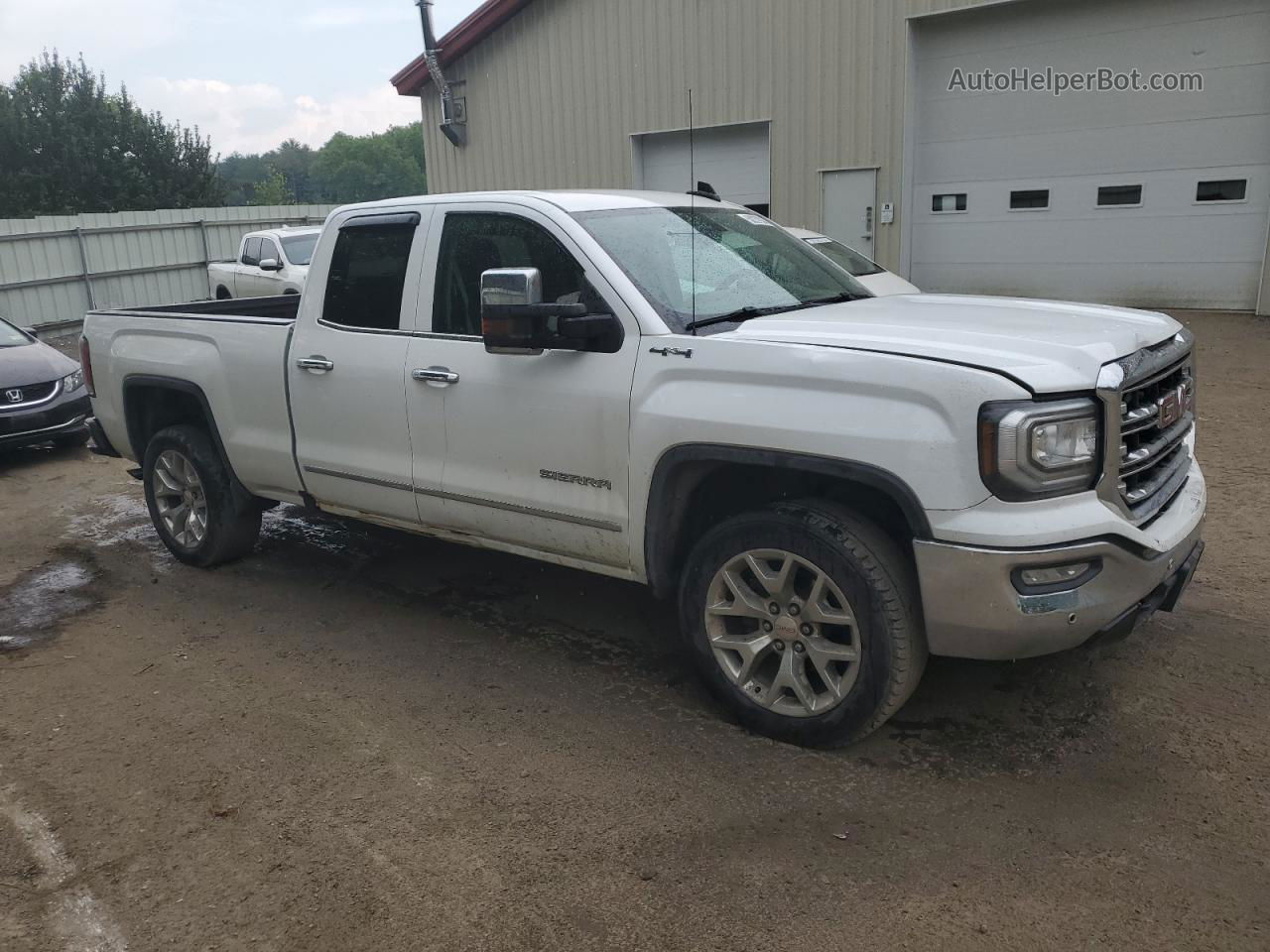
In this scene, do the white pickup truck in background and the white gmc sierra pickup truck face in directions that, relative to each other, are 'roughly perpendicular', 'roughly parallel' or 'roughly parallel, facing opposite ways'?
roughly parallel

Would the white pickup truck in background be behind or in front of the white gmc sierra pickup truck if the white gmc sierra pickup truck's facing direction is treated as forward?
behind

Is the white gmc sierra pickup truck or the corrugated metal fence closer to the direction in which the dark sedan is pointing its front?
the white gmc sierra pickup truck

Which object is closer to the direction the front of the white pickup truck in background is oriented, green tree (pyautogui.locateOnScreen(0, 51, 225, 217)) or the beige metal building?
the beige metal building

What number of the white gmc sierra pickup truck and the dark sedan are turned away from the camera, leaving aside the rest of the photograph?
0

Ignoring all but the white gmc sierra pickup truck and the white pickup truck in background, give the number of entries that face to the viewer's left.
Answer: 0

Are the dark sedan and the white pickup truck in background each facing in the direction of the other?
no

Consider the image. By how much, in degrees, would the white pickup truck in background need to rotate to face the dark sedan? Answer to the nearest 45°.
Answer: approximately 45° to its right

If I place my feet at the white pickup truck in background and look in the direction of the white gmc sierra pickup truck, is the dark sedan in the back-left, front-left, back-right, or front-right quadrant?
front-right

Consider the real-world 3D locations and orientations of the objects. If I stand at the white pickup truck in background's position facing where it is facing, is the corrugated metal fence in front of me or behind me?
behind

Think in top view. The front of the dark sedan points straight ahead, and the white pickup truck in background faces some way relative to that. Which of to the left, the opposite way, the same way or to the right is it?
the same way

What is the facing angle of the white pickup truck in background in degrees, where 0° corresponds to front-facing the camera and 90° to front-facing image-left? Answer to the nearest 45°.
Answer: approximately 315°

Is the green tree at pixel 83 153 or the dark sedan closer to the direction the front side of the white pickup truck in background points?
the dark sedan

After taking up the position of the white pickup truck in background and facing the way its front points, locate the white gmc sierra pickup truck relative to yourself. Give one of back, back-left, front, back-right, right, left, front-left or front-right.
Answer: front-right

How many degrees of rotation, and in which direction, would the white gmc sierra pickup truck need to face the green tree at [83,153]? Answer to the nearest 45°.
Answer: approximately 180°

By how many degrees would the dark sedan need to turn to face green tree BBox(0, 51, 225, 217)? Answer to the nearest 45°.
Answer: approximately 135° to its left

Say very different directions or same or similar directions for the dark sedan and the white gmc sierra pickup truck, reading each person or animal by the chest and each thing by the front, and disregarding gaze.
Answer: same or similar directions

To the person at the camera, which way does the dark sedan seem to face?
facing the viewer and to the right of the viewer
